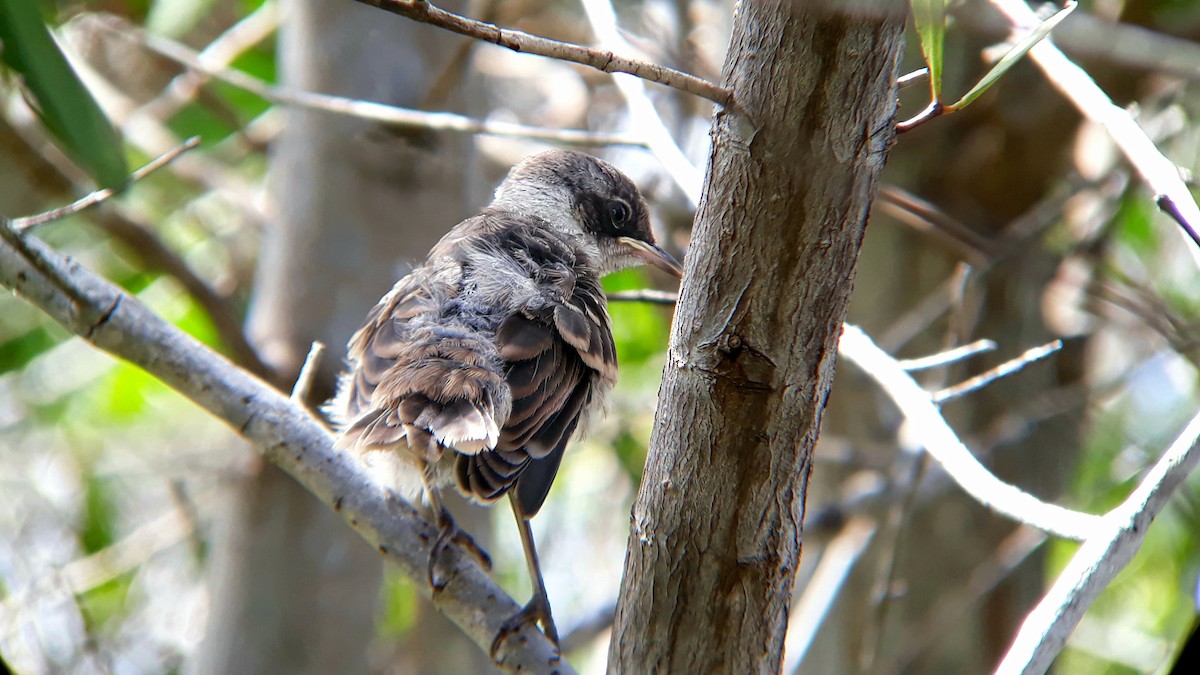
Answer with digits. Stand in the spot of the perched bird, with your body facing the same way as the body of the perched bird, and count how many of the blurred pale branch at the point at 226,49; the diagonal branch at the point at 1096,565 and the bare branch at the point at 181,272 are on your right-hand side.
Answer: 1

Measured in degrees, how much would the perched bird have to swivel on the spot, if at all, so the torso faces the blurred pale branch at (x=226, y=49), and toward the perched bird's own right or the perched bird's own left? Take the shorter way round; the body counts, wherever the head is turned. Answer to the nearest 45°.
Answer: approximately 90° to the perched bird's own left

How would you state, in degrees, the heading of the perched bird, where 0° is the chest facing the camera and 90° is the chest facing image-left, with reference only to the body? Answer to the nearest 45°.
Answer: approximately 225°

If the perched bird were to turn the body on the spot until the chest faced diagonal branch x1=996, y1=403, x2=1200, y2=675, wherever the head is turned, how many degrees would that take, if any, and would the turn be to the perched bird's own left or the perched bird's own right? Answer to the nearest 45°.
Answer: approximately 90° to the perched bird's own right
